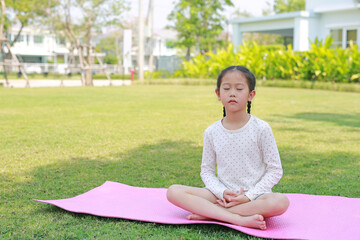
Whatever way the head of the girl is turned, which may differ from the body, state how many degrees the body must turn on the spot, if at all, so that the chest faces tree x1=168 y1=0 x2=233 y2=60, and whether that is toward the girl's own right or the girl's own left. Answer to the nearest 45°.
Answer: approximately 180°

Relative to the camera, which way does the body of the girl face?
toward the camera

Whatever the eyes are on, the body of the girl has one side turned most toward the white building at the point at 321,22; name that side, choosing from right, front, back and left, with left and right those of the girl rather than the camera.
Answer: back

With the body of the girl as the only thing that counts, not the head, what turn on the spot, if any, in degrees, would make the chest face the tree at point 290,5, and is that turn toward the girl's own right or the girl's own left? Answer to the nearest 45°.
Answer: approximately 180°

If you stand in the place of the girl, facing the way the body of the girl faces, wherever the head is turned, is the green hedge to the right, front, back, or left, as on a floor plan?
back

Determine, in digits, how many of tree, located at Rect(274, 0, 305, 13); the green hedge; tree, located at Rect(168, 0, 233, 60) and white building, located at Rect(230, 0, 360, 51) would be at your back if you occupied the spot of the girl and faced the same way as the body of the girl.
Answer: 4
